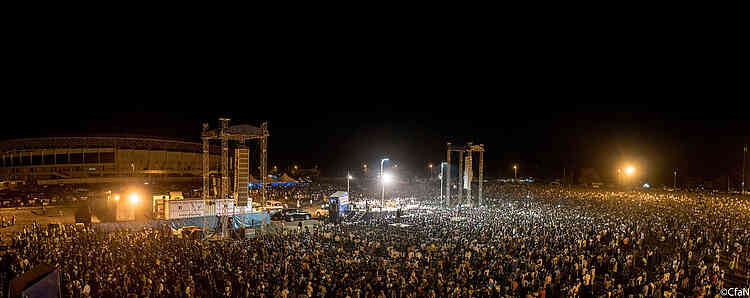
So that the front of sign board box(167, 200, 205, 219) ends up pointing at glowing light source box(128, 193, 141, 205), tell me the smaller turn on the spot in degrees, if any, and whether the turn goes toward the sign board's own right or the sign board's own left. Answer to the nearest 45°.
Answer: approximately 135° to the sign board's own right

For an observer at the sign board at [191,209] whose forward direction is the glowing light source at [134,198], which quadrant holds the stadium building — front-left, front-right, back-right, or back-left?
front-right

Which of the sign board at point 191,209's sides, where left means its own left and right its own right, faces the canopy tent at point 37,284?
front

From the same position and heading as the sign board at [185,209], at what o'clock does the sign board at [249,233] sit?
the sign board at [249,233] is roughly at 11 o'clock from the sign board at [185,209].

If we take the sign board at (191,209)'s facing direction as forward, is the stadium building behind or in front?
behind

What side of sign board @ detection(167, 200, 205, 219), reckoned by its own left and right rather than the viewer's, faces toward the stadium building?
back

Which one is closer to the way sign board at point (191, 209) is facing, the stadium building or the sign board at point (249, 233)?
the sign board

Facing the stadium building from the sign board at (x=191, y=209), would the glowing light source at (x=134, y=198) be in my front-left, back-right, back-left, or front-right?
front-left

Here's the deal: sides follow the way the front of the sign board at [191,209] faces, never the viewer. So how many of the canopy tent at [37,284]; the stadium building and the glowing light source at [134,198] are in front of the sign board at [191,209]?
1

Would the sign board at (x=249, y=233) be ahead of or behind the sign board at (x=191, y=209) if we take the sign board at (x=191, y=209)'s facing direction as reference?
ahead

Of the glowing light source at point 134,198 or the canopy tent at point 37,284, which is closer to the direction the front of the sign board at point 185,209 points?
the canopy tent

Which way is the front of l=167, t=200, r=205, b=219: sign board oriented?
toward the camera

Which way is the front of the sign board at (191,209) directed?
toward the camera

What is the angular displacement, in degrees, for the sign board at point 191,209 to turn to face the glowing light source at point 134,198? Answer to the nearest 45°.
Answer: approximately 135° to its right

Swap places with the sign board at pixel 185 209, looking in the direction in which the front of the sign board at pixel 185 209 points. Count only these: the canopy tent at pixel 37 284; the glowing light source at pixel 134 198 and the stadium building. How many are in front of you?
1

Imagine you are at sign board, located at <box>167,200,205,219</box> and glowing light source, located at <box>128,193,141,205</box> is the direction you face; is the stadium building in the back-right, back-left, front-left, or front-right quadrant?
front-right
